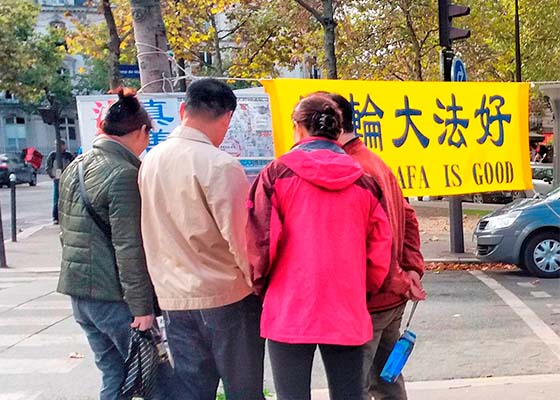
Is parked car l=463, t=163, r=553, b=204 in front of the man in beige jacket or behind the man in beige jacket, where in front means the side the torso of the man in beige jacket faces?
in front

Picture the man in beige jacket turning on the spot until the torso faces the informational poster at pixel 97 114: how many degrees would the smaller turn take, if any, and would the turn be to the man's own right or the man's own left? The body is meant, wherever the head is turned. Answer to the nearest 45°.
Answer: approximately 45° to the man's own left

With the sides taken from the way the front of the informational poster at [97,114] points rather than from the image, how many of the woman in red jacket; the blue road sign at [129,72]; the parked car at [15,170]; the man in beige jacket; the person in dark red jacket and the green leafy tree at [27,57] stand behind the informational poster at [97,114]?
3

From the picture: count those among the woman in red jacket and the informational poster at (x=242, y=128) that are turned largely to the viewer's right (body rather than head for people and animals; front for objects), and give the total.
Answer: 0

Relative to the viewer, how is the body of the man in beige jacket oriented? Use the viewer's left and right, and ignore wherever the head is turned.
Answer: facing away from the viewer and to the right of the viewer

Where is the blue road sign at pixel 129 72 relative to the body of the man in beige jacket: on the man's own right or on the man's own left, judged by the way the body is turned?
on the man's own left

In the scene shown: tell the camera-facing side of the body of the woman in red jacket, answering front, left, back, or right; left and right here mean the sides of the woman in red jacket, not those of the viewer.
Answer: back

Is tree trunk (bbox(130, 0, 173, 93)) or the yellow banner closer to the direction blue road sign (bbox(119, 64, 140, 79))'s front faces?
the tree trunk
